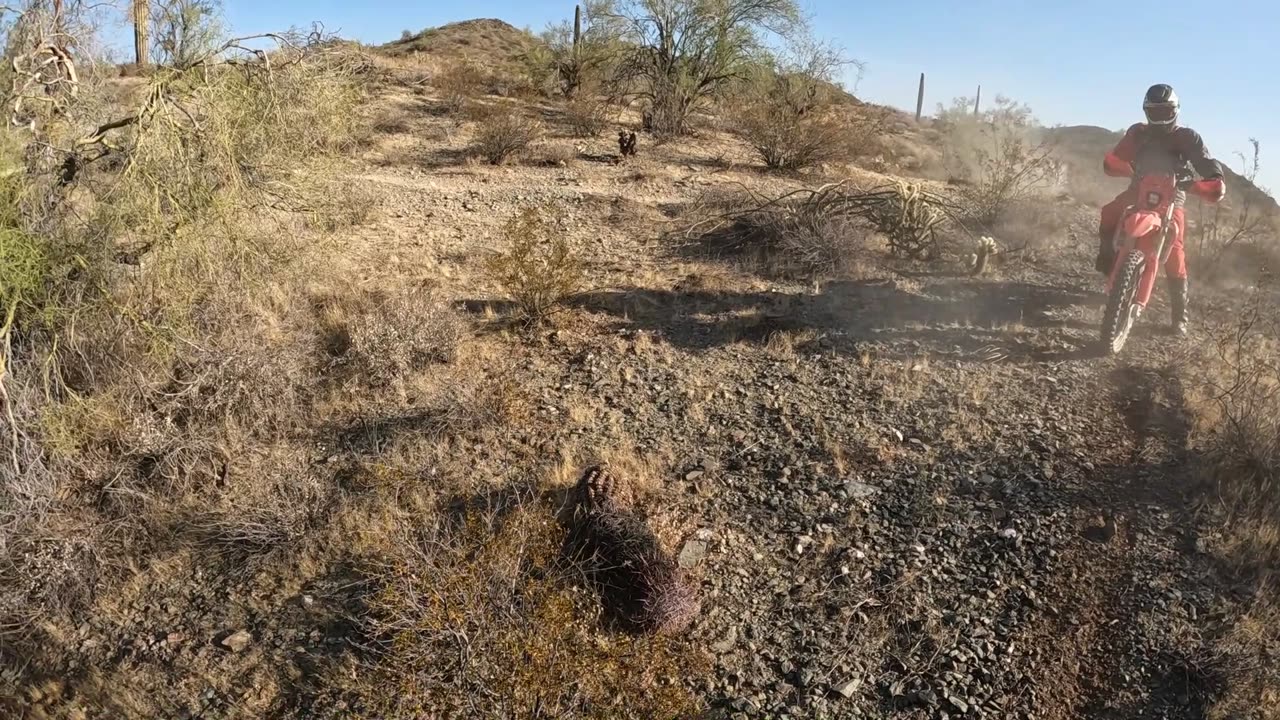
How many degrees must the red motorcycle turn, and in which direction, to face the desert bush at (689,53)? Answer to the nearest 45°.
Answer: approximately 135° to its right

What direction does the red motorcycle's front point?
toward the camera

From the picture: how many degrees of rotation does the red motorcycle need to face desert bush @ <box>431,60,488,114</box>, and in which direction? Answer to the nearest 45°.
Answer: approximately 135° to its right

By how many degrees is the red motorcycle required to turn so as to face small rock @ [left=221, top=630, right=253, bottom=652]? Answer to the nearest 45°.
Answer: approximately 45° to its right

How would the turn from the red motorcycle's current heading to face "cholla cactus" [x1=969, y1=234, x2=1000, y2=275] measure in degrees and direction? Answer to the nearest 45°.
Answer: approximately 135° to its right

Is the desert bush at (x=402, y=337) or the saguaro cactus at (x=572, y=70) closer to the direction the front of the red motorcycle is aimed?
the desert bush

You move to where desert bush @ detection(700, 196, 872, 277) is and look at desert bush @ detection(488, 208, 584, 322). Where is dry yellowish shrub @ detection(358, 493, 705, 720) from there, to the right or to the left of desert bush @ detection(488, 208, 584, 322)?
left

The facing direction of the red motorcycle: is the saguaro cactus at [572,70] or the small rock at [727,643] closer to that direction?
the small rock

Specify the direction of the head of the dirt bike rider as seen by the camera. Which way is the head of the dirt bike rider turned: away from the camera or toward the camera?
toward the camera

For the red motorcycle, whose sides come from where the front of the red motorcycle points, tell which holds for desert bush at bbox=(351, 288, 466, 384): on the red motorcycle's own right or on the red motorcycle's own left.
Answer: on the red motorcycle's own right

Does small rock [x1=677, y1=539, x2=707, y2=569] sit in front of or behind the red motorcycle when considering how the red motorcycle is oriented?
in front

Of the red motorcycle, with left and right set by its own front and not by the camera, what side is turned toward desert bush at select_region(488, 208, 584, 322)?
right

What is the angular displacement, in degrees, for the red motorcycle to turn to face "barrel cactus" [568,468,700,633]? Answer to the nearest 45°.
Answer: approximately 45° to its right

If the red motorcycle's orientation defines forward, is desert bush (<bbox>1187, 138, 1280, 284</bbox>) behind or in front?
behind

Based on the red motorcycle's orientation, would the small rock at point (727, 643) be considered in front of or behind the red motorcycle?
in front
